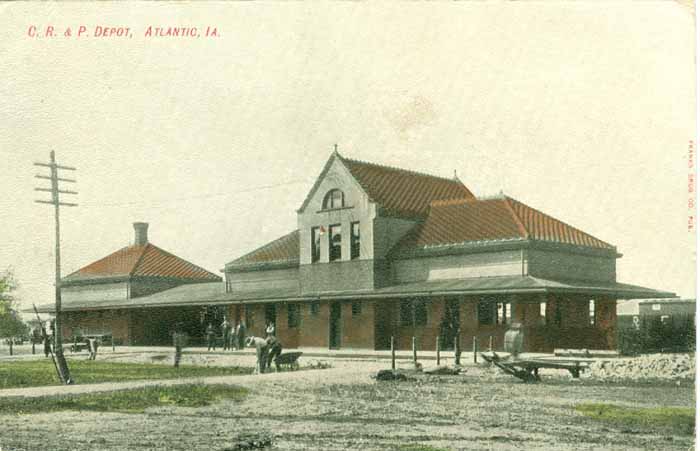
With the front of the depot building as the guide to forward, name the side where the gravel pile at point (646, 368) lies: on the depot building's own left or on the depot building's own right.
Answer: on the depot building's own left

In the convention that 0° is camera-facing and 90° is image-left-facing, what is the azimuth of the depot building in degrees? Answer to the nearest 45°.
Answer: approximately 45°

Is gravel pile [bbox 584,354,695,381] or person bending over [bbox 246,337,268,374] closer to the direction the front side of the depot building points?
the person bending over

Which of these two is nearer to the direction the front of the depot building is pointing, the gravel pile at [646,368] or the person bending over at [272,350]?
the person bending over
